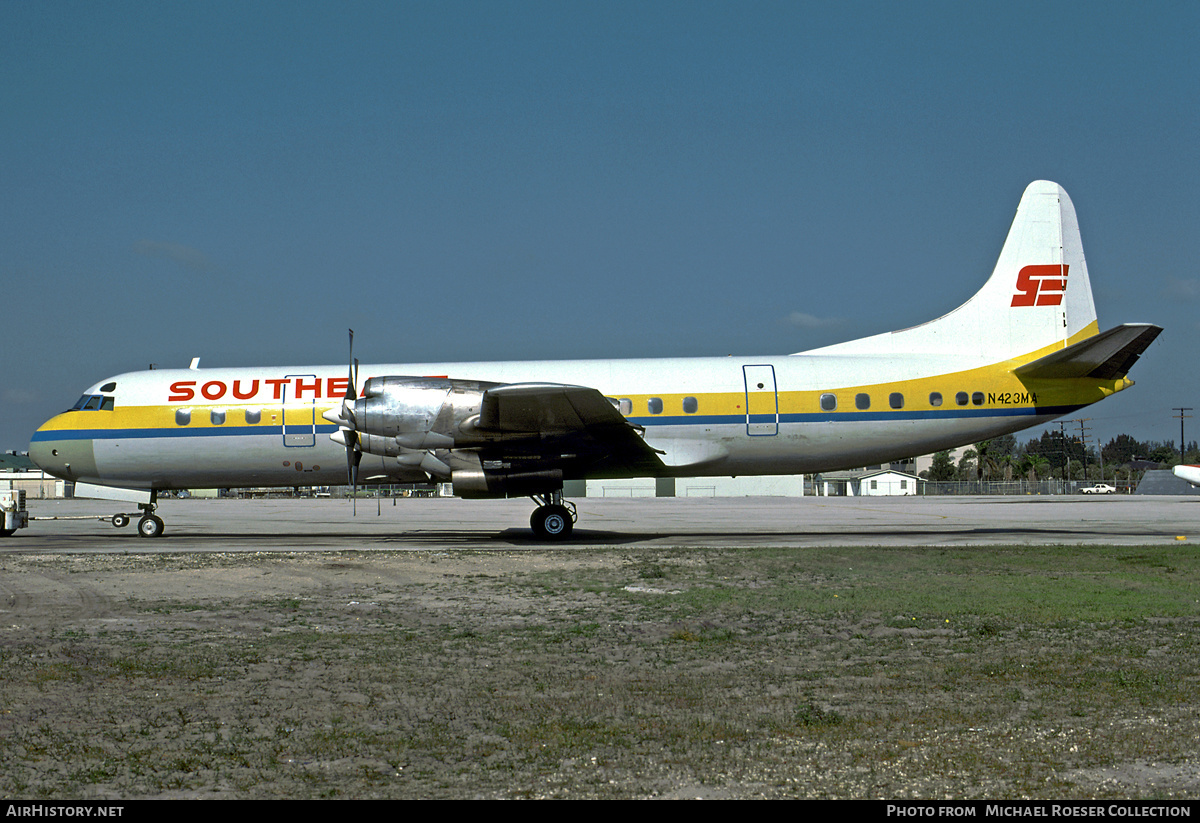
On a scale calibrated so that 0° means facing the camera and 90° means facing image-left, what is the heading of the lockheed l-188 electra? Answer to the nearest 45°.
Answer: approximately 90°
